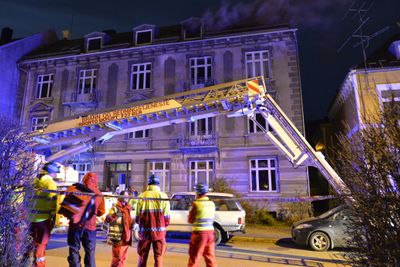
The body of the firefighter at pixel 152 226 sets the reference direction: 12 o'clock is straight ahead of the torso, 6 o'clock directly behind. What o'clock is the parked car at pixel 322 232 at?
The parked car is roughly at 2 o'clock from the firefighter.

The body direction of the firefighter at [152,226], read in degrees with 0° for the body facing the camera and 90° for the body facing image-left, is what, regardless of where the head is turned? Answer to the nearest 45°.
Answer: approximately 180°

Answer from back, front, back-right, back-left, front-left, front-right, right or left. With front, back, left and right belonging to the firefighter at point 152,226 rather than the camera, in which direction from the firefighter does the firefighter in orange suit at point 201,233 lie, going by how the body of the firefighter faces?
right

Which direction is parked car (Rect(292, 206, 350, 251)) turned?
to the viewer's left

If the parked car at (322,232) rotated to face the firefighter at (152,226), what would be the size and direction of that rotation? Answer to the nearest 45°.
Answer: approximately 45° to its left

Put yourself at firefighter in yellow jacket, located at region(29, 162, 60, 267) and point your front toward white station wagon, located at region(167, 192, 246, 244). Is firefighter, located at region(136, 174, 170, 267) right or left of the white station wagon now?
right

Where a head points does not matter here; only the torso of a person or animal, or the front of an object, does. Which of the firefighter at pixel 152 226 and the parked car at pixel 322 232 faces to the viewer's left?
the parked car

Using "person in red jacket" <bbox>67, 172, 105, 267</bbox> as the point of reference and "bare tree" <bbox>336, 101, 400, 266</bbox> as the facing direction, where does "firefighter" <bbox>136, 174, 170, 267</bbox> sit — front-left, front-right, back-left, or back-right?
front-left

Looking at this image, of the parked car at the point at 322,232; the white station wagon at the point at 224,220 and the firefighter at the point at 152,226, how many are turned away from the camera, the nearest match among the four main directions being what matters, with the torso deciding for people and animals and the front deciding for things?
1

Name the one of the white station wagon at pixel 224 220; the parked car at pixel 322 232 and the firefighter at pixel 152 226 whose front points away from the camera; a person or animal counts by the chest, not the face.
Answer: the firefighter

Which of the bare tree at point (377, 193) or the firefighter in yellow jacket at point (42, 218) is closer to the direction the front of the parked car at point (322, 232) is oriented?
the firefighter in yellow jacket
